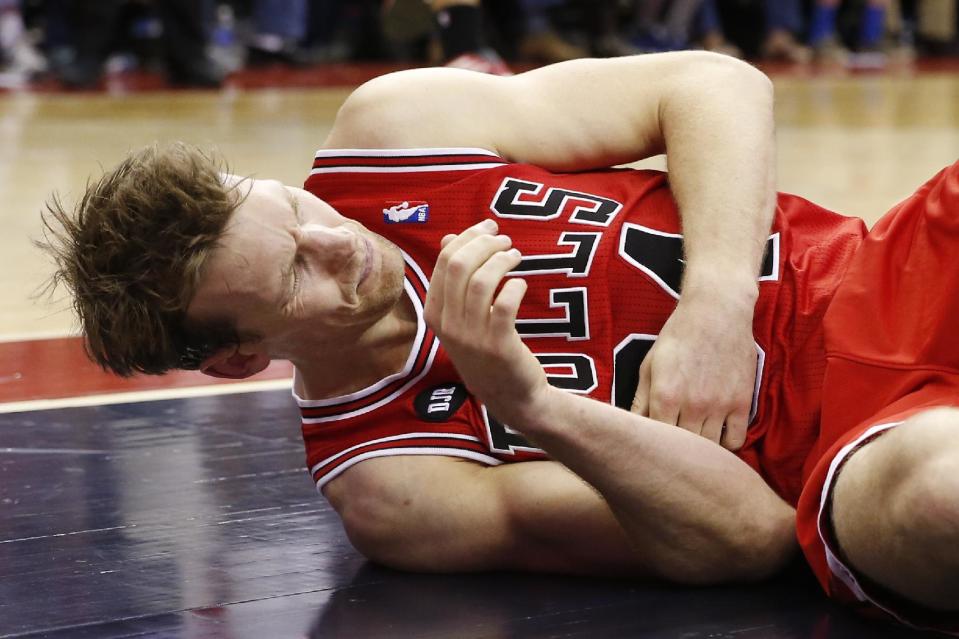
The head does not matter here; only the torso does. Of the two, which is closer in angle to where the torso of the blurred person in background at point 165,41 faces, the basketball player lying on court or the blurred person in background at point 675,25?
the basketball player lying on court

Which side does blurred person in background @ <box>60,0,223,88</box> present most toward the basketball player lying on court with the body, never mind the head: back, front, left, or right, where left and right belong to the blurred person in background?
front

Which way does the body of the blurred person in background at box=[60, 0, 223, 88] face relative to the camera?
toward the camera

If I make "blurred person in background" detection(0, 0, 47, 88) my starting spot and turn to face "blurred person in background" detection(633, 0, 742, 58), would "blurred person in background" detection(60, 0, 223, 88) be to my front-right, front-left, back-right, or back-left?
front-right

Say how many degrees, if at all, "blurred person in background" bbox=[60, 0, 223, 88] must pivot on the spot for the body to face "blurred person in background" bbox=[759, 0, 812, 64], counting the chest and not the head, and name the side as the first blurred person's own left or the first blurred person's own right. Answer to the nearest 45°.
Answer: approximately 90° to the first blurred person's own left

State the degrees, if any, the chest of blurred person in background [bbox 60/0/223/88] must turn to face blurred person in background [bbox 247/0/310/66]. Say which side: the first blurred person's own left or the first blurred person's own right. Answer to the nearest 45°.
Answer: approximately 135° to the first blurred person's own left

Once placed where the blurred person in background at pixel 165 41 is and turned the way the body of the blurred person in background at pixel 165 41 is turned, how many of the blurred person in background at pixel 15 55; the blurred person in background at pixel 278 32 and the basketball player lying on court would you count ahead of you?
1

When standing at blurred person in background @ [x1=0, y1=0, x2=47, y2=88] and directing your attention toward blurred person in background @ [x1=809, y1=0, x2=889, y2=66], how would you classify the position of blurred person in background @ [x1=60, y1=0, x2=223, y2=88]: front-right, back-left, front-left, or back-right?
front-right

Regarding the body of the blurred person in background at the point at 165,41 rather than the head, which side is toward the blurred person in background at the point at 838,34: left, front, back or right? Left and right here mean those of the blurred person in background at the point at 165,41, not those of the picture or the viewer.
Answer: left

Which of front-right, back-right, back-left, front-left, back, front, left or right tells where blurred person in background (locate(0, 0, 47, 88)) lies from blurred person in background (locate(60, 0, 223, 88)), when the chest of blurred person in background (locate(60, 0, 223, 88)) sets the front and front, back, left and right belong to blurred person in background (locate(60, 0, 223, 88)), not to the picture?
back-right

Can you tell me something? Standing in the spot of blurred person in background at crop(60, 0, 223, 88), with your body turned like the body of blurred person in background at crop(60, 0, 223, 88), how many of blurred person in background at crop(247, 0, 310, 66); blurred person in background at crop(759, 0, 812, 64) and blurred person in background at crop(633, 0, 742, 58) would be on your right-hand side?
0

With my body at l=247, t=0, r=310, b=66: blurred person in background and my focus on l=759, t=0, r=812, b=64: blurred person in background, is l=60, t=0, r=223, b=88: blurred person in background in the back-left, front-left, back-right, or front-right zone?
back-right

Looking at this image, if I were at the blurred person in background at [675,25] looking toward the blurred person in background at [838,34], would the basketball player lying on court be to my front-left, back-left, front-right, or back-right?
back-right

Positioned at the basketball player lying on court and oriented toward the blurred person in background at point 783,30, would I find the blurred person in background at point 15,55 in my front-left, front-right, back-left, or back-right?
front-left
